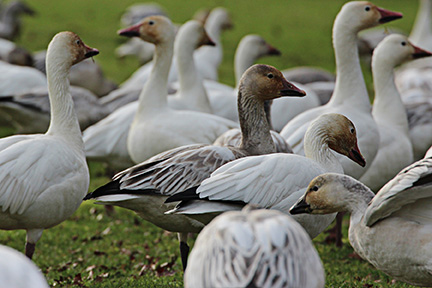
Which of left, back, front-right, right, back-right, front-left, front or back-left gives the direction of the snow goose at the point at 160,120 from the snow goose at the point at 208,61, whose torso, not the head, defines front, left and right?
right

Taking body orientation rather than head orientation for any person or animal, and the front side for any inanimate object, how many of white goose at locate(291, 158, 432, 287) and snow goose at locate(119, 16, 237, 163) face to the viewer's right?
0

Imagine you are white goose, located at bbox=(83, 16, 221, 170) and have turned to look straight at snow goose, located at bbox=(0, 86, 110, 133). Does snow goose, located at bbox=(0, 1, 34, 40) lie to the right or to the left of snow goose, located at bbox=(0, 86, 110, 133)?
right

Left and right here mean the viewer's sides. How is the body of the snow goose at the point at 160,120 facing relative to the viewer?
facing to the left of the viewer

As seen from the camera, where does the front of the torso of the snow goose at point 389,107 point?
to the viewer's right

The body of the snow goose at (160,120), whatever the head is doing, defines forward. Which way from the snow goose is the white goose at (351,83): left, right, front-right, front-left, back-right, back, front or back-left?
back

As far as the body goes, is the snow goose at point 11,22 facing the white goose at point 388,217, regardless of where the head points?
no

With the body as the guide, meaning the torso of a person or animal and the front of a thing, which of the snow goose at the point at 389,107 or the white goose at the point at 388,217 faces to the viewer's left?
the white goose

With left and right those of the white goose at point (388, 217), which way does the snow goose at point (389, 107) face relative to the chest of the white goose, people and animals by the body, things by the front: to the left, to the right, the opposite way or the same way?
the opposite way

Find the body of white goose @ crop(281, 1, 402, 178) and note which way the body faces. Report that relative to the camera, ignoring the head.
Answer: to the viewer's right

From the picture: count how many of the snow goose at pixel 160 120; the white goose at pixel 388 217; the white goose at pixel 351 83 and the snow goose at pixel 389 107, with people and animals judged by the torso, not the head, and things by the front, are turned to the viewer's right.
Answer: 2

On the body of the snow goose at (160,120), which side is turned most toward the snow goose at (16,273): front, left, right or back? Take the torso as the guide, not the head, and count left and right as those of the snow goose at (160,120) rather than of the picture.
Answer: left

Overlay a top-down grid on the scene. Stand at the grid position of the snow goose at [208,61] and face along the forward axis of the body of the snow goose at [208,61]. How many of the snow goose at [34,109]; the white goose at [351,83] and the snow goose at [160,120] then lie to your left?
0

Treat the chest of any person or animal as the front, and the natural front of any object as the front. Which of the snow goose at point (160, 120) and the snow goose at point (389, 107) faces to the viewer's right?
the snow goose at point (389, 107)
